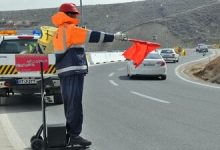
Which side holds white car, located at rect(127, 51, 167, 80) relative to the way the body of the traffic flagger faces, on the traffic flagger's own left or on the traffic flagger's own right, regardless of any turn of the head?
on the traffic flagger's own left

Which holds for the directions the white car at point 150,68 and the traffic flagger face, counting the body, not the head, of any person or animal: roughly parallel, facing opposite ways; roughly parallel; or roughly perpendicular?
roughly perpendicular

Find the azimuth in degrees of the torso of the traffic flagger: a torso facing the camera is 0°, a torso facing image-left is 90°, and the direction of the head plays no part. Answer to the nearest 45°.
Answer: approximately 270°
